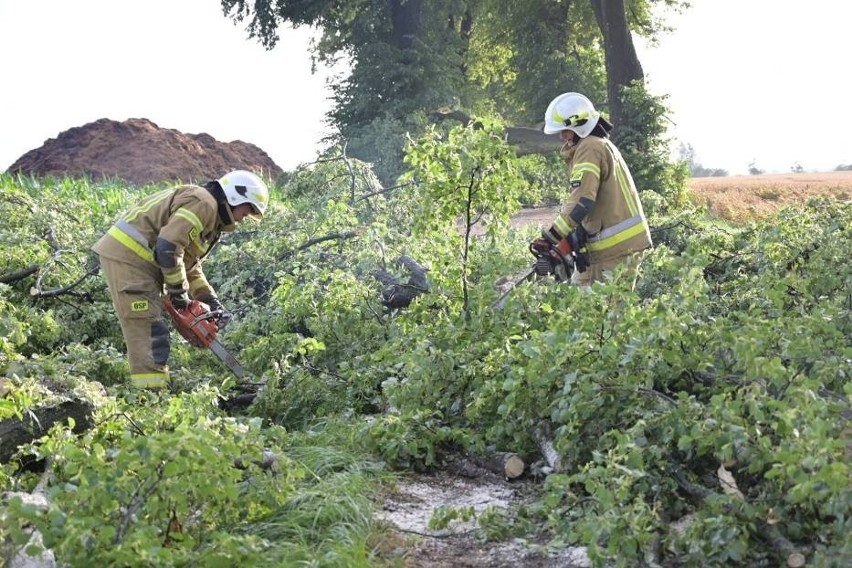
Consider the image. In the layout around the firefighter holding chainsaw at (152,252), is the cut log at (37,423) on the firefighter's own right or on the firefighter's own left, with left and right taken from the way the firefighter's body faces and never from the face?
on the firefighter's own right

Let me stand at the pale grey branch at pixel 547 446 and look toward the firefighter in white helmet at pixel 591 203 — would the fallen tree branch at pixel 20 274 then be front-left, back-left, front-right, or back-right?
front-left

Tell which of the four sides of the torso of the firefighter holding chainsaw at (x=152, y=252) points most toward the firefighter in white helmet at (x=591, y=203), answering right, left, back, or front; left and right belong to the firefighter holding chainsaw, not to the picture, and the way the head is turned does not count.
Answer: front

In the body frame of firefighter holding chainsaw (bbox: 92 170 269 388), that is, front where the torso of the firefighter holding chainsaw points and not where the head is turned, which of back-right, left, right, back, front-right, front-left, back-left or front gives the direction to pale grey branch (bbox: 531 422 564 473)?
front-right

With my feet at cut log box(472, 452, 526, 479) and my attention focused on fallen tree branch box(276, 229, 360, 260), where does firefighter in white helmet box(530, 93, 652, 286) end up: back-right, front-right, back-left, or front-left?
front-right

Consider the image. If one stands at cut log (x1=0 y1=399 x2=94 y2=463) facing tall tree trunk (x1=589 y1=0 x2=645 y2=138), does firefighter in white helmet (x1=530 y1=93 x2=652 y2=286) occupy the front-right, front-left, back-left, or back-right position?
front-right

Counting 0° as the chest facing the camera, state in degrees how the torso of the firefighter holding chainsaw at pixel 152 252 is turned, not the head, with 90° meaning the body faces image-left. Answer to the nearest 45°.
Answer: approximately 270°

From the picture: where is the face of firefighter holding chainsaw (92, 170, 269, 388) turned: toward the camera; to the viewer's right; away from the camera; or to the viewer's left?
to the viewer's right

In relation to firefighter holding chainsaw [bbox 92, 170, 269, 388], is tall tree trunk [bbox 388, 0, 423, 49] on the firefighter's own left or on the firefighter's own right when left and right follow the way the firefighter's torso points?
on the firefighter's own left

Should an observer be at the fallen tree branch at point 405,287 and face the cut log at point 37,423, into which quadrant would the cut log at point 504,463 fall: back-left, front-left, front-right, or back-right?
front-left

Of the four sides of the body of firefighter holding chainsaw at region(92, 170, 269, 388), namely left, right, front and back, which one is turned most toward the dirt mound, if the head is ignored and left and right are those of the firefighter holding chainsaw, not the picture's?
left

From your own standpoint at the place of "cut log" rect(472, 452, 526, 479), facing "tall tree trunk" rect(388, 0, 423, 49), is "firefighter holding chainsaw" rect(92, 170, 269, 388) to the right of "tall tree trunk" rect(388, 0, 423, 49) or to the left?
left

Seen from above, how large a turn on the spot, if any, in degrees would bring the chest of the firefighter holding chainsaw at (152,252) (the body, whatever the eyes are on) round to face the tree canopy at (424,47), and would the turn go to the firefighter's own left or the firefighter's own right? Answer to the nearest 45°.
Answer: approximately 45° to the firefighter's own left

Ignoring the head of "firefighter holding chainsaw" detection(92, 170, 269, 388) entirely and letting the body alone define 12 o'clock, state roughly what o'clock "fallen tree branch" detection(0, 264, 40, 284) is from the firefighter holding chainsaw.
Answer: The fallen tree branch is roughly at 8 o'clock from the firefighter holding chainsaw.

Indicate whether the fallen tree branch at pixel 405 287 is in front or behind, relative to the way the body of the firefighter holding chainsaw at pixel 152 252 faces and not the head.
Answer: in front

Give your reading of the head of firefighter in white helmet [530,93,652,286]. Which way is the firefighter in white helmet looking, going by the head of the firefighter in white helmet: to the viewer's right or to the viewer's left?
to the viewer's left
